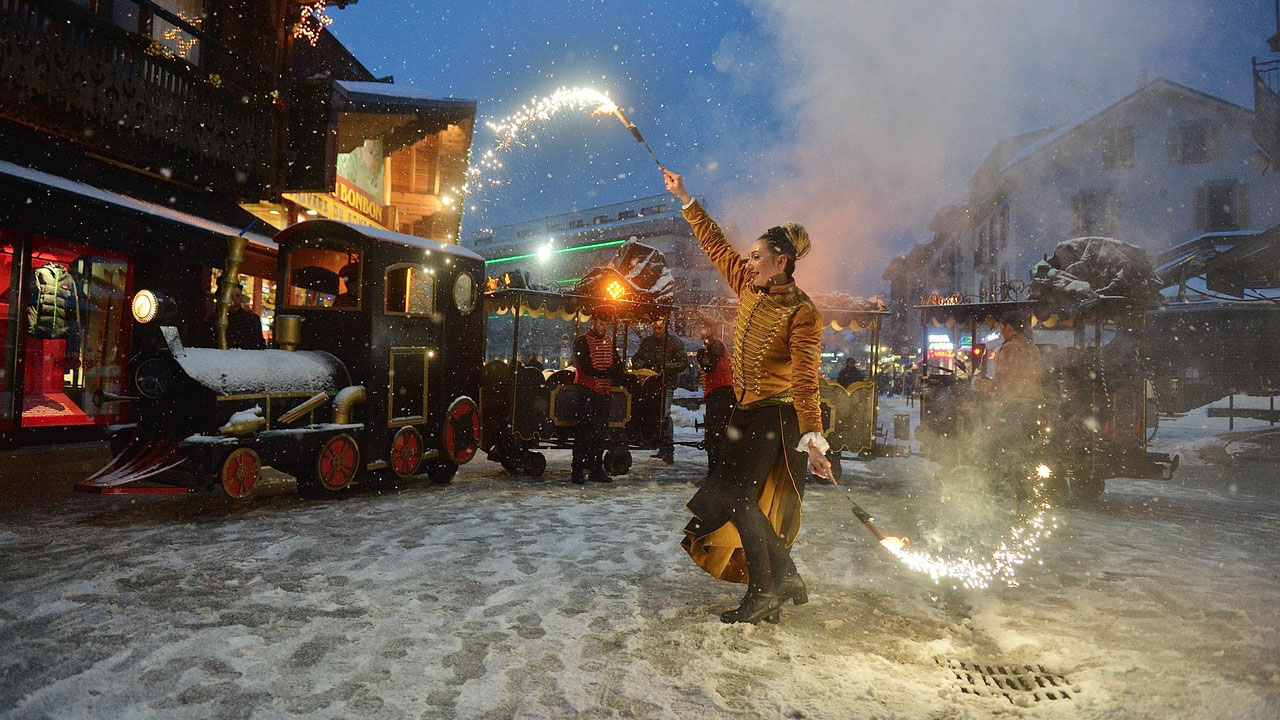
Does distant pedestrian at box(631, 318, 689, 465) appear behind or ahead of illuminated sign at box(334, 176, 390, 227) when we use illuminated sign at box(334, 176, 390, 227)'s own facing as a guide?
ahead

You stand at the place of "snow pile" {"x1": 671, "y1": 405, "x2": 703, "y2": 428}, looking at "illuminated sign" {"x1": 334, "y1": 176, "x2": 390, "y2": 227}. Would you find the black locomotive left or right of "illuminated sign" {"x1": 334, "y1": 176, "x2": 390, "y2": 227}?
left

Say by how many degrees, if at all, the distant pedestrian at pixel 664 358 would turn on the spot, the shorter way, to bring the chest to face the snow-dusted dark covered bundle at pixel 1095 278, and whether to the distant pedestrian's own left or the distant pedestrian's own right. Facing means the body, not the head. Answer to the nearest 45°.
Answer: approximately 90° to the distant pedestrian's own left

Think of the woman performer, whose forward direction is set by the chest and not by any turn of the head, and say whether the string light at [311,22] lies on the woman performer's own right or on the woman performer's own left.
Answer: on the woman performer's own right

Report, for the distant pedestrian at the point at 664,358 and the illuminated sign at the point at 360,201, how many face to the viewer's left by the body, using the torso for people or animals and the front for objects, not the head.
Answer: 0

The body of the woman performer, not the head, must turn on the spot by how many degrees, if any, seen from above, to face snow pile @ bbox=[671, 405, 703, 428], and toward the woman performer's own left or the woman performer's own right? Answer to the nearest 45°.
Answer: approximately 135° to the woman performer's own right

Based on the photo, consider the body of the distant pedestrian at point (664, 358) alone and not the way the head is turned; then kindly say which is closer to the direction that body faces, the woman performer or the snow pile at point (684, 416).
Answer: the woman performer

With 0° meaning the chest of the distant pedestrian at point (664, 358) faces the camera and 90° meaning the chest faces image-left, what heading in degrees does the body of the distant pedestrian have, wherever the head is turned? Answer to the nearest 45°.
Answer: approximately 0°

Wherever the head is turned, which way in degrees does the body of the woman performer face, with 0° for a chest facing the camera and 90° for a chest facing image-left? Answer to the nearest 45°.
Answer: approximately 45°

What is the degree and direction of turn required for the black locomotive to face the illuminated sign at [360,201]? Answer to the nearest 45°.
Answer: approximately 135° to its right

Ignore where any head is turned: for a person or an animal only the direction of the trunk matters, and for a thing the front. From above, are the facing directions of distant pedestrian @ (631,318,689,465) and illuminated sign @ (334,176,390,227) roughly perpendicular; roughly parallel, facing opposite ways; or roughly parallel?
roughly perpendicular

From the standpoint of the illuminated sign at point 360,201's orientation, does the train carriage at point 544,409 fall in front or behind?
in front
